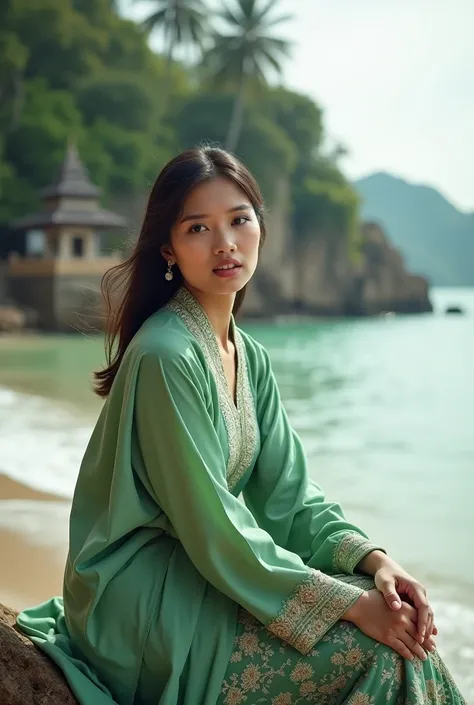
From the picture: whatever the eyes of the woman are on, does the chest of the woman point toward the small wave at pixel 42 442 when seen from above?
no

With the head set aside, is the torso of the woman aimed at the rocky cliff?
no

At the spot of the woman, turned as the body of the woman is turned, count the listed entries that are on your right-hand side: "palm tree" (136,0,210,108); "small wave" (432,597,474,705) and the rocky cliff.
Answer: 0

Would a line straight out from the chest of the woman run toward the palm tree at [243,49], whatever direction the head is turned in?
no

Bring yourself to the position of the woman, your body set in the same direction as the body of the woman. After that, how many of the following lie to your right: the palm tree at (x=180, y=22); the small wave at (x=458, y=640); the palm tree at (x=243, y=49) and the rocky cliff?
0

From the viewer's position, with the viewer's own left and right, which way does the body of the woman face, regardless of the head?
facing the viewer and to the right of the viewer

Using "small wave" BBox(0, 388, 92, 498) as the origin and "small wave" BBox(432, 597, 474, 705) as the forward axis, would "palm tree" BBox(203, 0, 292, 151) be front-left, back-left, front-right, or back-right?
back-left

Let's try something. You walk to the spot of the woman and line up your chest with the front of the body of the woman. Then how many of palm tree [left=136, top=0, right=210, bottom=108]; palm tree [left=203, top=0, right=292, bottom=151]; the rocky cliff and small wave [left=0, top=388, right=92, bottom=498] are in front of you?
0
